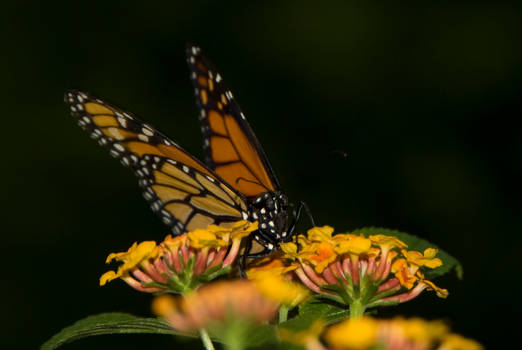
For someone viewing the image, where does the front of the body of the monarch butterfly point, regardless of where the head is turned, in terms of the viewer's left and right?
facing the viewer and to the right of the viewer

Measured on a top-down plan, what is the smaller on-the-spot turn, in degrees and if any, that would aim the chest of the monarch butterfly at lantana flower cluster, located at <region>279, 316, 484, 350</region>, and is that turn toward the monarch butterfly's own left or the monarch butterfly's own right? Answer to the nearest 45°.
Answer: approximately 45° to the monarch butterfly's own right
